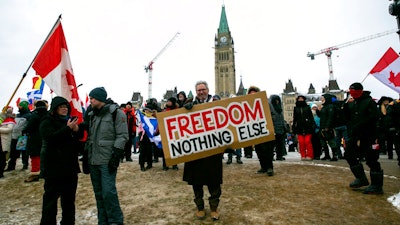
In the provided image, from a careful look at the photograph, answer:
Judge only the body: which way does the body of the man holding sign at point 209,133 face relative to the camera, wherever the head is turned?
toward the camera

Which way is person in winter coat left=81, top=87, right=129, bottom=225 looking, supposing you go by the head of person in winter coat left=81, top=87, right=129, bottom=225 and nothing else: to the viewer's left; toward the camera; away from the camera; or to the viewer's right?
to the viewer's left

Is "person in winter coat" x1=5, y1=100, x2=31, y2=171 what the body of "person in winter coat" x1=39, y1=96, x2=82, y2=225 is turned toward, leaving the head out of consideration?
no

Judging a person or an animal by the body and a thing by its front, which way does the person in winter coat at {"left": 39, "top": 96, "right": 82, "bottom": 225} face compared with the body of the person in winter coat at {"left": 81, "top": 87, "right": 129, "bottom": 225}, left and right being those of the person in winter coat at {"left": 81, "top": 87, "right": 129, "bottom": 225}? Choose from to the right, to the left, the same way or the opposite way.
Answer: to the left

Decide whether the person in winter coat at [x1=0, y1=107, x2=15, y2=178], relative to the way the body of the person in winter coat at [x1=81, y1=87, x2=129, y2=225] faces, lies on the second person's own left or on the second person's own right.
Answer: on the second person's own right

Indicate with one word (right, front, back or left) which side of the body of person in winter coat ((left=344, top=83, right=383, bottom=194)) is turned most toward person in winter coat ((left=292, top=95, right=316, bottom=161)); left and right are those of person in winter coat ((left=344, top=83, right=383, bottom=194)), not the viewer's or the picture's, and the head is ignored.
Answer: right

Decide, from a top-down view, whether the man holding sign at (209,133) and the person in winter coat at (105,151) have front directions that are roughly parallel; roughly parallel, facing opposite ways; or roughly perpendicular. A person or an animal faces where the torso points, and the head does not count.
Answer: roughly parallel

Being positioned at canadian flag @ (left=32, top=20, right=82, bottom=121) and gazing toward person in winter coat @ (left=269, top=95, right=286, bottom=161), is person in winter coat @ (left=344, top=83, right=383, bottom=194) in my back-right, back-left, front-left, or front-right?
front-right

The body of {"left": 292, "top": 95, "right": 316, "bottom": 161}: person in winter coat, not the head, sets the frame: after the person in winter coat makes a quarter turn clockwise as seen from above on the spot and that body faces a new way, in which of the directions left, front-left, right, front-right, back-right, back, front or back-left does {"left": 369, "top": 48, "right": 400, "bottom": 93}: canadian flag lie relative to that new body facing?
back-left

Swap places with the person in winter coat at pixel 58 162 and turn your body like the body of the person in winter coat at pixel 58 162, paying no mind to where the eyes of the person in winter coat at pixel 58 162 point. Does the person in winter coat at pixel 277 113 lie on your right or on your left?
on your left

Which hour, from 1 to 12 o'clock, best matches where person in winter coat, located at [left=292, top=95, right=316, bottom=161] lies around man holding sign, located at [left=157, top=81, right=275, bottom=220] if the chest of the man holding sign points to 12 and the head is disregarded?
The person in winter coat is roughly at 7 o'clock from the man holding sign.

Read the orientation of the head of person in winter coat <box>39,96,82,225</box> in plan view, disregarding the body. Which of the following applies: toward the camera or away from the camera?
toward the camera

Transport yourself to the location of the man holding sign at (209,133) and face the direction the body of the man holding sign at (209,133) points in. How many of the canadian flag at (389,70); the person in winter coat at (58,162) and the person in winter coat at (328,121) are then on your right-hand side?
1

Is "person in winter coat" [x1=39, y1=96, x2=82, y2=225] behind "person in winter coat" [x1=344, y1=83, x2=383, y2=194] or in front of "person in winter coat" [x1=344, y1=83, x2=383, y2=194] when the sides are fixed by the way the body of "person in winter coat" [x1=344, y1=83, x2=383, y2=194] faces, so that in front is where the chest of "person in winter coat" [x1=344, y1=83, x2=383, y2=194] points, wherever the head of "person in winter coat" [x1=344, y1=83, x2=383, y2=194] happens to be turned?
in front
